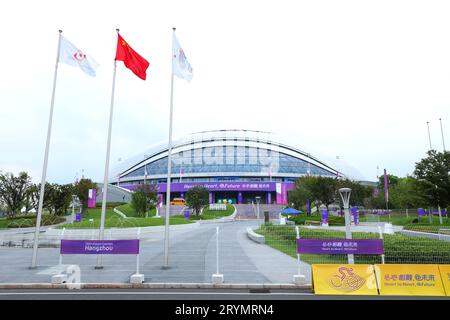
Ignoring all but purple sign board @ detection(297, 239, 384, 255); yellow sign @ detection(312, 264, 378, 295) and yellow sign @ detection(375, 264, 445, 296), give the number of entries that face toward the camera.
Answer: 3

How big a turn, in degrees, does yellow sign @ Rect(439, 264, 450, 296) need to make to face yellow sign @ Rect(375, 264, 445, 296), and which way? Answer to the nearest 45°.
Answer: approximately 45° to its right

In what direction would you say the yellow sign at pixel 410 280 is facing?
toward the camera

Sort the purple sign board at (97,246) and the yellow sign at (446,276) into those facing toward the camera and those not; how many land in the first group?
2

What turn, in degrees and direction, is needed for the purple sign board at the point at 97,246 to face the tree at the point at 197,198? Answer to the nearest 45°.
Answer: approximately 135° to its left

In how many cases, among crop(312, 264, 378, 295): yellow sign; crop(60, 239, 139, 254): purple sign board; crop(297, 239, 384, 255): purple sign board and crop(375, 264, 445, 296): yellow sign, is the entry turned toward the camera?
4

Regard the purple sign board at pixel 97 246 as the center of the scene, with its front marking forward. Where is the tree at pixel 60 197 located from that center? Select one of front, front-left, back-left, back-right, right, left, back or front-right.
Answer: back

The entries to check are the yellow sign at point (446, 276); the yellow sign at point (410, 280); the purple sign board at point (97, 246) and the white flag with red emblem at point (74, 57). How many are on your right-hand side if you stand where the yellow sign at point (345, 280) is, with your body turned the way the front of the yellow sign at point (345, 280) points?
2

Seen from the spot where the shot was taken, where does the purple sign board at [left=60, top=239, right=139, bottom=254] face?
facing the viewer

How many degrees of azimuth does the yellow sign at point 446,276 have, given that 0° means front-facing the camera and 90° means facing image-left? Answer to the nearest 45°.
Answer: approximately 0°

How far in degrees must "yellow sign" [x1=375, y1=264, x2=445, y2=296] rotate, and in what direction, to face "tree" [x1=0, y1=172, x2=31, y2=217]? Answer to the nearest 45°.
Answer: approximately 90° to its right

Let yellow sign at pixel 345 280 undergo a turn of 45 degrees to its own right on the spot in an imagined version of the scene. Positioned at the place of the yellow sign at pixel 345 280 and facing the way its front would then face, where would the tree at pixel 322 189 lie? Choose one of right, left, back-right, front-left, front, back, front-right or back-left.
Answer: back-right

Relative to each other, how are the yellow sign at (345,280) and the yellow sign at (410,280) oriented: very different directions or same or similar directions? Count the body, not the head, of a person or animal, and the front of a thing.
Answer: same or similar directions

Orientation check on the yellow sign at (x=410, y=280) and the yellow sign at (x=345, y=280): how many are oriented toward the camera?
2
